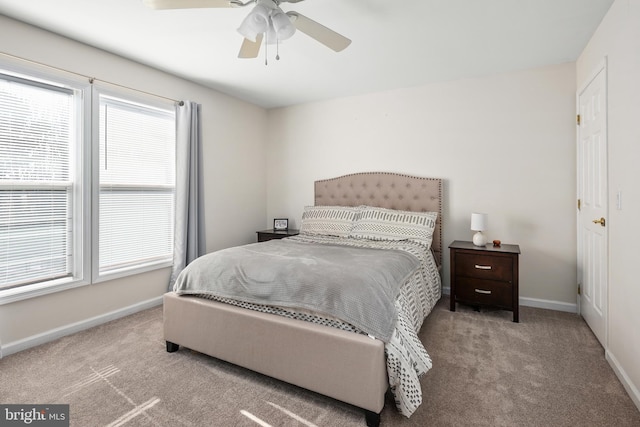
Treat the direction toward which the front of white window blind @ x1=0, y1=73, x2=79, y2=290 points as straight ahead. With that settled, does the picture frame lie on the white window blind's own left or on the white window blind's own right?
on the white window blind's own left

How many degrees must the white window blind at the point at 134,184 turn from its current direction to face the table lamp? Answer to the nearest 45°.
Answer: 0° — it already faces it

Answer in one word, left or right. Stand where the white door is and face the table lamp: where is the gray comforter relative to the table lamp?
left

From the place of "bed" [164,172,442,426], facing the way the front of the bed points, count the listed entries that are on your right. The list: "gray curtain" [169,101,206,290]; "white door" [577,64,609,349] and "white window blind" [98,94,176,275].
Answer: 2

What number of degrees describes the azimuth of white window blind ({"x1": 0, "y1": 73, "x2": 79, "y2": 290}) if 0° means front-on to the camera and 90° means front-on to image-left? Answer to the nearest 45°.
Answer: approximately 315°

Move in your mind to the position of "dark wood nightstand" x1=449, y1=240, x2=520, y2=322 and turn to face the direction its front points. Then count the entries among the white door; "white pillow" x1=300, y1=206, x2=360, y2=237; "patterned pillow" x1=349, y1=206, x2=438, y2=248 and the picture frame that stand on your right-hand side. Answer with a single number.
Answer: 3

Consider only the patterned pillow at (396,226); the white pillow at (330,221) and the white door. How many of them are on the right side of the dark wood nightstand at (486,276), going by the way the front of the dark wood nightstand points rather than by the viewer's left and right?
2

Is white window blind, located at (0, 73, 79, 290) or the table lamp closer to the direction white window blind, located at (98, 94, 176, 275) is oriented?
the table lamp

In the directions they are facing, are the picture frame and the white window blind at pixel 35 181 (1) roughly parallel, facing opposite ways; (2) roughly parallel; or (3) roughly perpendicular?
roughly perpendicular

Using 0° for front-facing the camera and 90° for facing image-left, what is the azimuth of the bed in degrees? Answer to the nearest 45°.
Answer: approximately 45°

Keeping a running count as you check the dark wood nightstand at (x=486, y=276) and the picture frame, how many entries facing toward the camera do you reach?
2

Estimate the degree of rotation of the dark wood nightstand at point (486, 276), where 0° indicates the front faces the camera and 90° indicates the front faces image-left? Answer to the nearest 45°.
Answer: approximately 0°

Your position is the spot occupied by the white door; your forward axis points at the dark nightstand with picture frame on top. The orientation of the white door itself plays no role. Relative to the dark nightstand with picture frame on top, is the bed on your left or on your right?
left
